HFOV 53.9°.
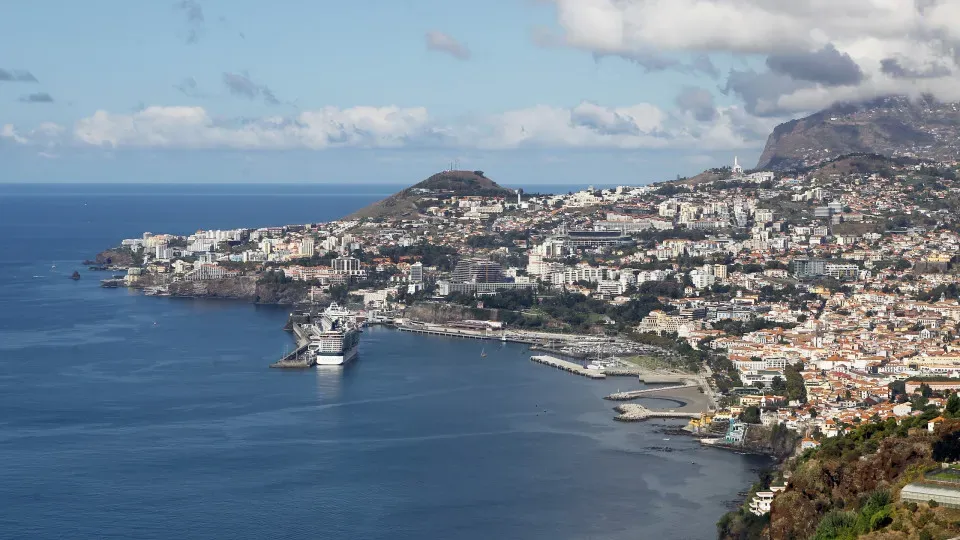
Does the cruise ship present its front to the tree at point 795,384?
no

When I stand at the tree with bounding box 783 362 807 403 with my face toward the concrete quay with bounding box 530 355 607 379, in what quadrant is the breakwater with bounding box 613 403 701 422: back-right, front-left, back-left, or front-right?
front-left

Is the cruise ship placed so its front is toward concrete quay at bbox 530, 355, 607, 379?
no

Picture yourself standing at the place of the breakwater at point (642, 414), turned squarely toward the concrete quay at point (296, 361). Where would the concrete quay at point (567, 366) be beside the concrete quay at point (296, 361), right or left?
right

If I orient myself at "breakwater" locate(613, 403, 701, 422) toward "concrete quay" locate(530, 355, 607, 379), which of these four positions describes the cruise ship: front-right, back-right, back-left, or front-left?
front-left
